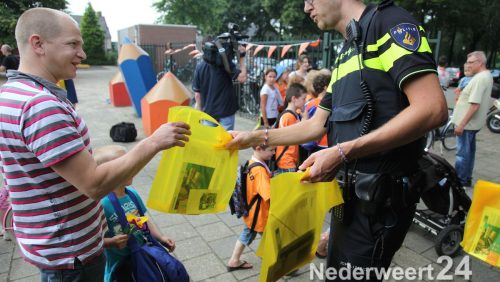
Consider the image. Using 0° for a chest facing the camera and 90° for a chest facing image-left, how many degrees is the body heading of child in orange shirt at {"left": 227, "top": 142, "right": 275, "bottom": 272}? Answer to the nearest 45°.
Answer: approximately 270°

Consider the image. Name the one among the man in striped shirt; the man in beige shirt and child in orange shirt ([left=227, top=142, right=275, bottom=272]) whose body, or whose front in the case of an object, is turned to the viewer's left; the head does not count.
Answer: the man in beige shirt

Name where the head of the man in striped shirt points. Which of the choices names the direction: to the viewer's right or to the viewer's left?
to the viewer's right

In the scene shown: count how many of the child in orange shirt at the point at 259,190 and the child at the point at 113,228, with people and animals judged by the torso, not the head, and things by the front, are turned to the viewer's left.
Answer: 0

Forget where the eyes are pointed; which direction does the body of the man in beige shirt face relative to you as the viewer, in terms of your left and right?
facing to the left of the viewer

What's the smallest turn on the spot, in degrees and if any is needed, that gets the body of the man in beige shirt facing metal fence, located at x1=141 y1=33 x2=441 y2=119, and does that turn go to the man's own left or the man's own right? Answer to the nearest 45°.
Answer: approximately 45° to the man's own right

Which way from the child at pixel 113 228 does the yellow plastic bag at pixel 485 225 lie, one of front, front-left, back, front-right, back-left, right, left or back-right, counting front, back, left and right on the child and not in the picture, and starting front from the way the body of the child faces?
front-left

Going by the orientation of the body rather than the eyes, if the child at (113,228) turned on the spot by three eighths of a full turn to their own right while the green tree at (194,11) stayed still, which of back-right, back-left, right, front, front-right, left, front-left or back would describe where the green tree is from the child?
right

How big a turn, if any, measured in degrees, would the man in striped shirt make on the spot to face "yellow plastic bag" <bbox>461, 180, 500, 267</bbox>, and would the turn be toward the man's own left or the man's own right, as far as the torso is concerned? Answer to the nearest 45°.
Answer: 0° — they already face it

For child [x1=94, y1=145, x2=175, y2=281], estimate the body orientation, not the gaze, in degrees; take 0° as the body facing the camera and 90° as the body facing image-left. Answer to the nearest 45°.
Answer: approximately 315°

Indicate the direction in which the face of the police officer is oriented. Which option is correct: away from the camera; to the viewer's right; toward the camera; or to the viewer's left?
to the viewer's left

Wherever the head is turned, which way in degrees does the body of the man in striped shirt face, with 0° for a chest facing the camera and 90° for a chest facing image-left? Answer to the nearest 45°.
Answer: approximately 270°
